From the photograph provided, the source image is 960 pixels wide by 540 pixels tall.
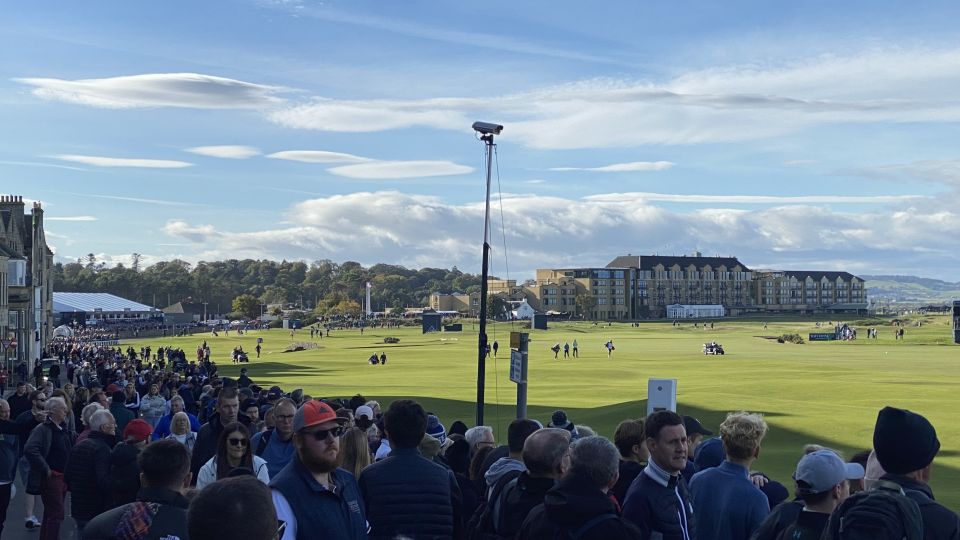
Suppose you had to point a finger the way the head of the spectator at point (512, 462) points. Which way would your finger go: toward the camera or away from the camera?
away from the camera

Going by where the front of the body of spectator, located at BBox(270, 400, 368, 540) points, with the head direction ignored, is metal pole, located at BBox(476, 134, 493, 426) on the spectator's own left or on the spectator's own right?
on the spectator's own left

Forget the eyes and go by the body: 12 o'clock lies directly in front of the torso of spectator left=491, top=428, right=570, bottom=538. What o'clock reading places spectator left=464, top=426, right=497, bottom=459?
spectator left=464, top=426, right=497, bottom=459 is roughly at 10 o'clock from spectator left=491, top=428, right=570, bottom=538.

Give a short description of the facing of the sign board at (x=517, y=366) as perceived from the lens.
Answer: facing the viewer and to the left of the viewer

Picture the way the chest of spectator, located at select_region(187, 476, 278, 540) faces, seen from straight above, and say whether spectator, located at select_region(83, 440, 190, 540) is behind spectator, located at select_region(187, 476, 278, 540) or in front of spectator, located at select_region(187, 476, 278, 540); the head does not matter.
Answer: in front

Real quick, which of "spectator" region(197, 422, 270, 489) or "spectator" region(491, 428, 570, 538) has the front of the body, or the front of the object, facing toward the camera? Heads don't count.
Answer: "spectator" region(197, 422, 270, 489)

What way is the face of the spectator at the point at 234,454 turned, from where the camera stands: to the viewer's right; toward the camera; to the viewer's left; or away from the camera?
toward the camera

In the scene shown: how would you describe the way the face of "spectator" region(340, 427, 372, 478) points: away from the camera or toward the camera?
away from the camera

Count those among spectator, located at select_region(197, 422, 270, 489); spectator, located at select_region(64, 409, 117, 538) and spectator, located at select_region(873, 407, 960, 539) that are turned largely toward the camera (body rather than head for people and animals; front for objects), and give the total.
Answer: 1

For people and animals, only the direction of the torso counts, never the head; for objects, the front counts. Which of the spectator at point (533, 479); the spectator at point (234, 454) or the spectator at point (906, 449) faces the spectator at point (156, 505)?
the spectator at point (234, 454)

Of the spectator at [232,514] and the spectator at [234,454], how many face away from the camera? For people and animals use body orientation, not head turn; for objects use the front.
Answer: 1

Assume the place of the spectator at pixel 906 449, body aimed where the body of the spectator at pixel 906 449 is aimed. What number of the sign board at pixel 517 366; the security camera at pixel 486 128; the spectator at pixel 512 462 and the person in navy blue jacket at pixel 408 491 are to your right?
0

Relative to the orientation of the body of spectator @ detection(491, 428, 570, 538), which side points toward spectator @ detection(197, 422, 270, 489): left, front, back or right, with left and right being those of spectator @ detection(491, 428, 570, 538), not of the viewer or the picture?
left

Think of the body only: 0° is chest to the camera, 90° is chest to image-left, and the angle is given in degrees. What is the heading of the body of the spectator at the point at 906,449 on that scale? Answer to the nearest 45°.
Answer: approximately 225°

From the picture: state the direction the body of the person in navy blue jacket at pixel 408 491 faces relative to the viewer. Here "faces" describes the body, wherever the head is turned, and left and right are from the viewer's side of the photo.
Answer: facing away from the viewer

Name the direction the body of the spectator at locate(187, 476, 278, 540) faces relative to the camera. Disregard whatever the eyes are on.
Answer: away from the camera

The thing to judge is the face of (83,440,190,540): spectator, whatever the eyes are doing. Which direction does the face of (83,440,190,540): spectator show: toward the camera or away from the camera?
away from the camera
